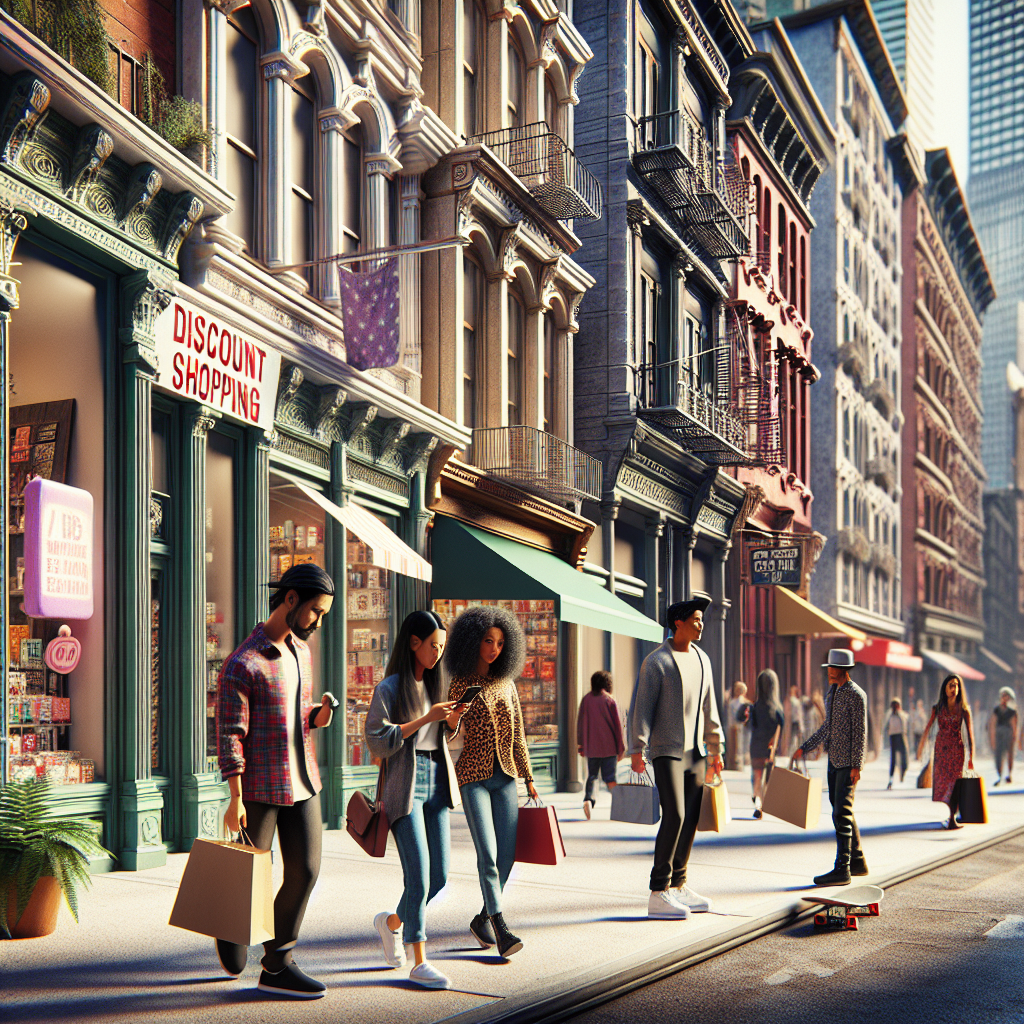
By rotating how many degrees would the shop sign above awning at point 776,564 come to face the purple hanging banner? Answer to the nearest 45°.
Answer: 0° — it already faces it

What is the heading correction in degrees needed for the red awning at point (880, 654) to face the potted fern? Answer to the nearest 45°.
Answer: approximately 45° to its right

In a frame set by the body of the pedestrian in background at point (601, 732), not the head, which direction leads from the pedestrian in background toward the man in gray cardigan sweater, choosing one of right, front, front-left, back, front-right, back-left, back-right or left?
back

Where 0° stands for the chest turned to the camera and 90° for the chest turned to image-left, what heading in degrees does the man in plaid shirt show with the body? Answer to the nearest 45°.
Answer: approximately 315°

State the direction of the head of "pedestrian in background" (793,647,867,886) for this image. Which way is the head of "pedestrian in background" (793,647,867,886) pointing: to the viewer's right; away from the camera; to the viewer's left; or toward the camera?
to the viewer's left

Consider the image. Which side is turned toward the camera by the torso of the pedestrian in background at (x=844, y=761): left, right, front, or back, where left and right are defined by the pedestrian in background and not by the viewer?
left

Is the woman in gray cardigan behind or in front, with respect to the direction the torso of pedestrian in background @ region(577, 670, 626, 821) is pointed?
behind

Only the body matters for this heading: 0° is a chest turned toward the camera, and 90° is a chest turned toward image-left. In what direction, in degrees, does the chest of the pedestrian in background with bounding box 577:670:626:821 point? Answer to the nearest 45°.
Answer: approximately 180°
